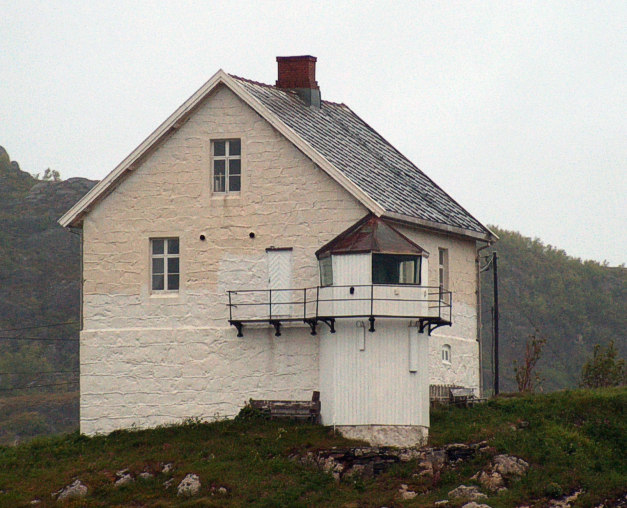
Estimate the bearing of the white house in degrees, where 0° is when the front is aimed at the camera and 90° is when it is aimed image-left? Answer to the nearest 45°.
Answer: approximately 0°

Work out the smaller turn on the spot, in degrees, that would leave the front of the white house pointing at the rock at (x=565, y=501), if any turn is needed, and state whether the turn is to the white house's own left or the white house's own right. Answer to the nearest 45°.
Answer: approximately 45° to the white house's own left

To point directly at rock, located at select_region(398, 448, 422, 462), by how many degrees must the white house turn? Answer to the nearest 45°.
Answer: approximately 45° to its left
